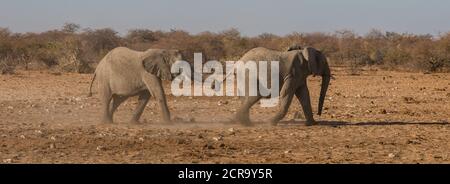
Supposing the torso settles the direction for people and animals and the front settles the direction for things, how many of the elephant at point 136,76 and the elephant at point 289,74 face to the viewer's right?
2

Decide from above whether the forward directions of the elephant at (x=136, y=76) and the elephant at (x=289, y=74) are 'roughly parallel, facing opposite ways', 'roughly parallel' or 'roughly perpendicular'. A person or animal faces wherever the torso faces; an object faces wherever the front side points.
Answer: roughly parallel

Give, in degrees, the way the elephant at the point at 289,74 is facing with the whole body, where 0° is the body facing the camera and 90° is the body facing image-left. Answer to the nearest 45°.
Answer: approximately 270°

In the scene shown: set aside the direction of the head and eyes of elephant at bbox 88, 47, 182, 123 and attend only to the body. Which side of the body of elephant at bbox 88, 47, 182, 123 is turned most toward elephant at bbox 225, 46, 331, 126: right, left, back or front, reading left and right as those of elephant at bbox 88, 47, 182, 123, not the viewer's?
front

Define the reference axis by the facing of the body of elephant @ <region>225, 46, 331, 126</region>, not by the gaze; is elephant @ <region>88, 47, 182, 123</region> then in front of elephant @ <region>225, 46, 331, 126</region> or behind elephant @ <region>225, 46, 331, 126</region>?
behind

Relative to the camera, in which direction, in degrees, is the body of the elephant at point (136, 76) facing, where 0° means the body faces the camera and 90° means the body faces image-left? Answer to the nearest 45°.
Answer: approximately 270°
